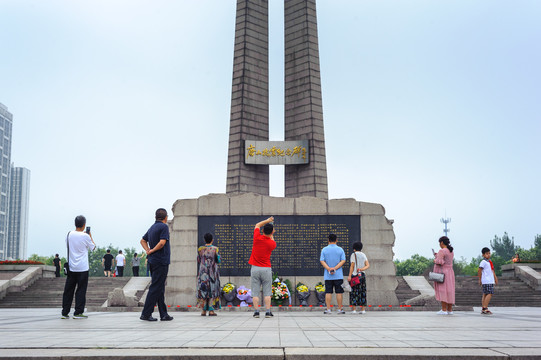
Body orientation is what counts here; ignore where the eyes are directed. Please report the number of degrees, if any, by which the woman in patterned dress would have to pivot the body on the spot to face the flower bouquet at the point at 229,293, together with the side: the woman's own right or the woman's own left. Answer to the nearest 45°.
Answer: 0° — they already face it

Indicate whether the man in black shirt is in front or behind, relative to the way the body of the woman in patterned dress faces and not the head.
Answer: behind

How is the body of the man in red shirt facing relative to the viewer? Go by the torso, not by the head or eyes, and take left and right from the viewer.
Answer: facing away from the viewer

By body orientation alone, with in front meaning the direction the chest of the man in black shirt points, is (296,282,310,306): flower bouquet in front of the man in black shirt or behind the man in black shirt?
in front

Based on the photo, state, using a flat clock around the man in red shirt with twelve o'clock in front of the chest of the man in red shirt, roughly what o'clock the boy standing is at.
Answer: The boy standing is roughly at 2 o'clock from the man in red shirt.

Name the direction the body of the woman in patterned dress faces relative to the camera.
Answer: away from the camera

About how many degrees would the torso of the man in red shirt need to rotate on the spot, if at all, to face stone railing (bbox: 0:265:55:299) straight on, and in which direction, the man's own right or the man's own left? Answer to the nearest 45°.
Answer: approximately 45° to the man's own left

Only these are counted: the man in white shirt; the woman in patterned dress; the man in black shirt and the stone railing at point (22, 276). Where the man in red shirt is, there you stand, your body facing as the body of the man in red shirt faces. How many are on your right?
0

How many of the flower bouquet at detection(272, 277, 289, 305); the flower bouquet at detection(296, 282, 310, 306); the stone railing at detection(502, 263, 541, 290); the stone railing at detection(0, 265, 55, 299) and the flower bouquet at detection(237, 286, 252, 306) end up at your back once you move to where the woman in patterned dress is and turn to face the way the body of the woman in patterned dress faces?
0

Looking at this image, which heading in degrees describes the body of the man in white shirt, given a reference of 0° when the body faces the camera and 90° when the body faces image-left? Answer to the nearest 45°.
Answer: approximately 225°

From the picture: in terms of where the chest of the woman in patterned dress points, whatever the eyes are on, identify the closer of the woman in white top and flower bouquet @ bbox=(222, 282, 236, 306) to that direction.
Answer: the flower bouquet

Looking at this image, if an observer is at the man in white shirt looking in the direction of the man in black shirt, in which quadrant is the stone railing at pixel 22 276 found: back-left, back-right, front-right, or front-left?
back-left

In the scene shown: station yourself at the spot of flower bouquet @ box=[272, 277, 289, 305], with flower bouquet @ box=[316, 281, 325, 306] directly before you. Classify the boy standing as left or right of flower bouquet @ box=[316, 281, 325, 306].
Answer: right

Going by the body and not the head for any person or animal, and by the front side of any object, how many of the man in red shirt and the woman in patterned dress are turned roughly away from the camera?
2

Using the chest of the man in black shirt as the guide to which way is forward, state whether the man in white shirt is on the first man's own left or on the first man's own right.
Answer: on the first man's own left

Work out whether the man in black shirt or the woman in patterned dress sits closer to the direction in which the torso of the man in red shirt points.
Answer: the woman in patterned dress

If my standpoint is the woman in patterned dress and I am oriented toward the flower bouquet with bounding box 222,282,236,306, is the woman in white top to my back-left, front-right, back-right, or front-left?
front-right

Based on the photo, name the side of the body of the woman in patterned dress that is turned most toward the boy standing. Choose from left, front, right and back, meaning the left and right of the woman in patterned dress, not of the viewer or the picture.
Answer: right

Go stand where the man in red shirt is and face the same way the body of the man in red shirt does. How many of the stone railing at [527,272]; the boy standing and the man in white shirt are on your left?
1
